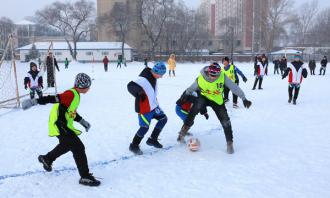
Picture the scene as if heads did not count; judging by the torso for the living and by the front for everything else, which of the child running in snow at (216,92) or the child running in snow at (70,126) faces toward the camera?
the child running in snow at (216,92)

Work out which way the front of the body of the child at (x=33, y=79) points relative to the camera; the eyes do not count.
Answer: toward the camera

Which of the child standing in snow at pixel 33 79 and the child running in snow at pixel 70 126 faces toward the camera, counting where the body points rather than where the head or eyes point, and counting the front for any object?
the child standing in snow at pixel 33 79

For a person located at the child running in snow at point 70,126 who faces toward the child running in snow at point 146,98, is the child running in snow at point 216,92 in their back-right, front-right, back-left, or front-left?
front-right

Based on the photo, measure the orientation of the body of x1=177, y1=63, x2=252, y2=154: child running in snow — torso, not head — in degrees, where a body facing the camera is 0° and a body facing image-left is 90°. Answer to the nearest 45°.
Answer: approximately 0°

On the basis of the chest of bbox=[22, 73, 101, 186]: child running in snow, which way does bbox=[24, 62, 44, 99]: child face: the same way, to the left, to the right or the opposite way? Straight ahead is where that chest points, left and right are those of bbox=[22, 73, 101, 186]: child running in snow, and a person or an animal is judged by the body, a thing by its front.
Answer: to the right

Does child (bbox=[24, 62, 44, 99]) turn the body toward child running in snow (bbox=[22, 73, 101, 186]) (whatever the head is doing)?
yes

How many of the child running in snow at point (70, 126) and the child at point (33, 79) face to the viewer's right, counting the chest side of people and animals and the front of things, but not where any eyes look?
1

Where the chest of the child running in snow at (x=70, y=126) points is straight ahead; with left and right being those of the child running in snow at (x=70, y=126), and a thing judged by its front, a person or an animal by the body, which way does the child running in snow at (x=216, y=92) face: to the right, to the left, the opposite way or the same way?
to the right

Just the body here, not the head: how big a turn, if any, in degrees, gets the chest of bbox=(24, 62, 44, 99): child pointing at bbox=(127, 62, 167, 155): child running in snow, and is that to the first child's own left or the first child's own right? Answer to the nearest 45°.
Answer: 0° — they already face them

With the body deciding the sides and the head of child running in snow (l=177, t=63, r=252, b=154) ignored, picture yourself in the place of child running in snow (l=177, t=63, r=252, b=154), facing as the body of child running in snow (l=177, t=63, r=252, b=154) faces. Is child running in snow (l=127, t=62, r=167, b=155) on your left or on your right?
on your right

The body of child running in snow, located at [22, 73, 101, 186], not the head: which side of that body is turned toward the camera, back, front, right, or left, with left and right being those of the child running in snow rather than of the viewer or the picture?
right
